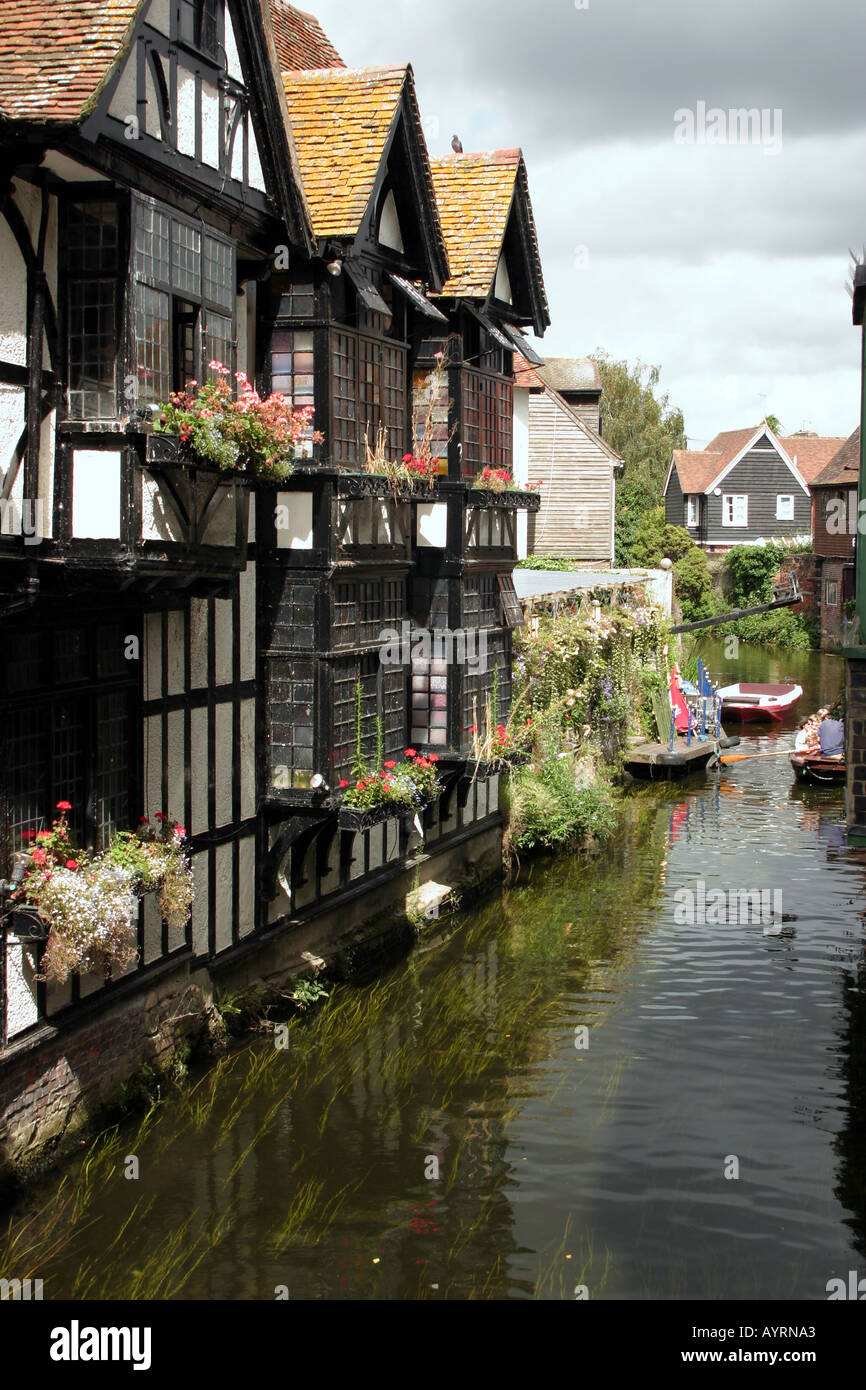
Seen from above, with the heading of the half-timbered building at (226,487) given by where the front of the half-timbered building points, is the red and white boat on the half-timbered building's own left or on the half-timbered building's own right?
on the half-timbered building's own left

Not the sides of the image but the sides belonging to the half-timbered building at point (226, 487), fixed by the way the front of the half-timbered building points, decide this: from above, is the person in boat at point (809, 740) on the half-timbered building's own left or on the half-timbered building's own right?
on the half-timbered building's own left

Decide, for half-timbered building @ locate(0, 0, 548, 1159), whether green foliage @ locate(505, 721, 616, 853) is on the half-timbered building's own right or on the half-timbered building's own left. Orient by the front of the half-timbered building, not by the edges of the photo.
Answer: on the half-timbered building's own left

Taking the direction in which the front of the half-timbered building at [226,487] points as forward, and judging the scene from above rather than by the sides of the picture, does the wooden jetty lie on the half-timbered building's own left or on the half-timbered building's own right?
on the half-timbered building's own left

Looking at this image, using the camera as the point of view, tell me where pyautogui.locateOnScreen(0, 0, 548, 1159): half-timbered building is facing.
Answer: facing the viewer and to the right of the viewer
